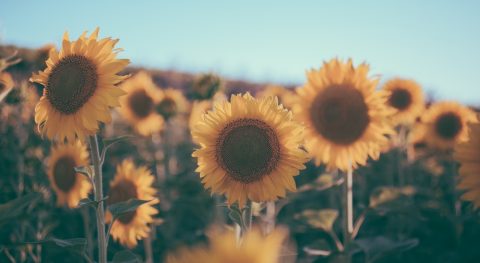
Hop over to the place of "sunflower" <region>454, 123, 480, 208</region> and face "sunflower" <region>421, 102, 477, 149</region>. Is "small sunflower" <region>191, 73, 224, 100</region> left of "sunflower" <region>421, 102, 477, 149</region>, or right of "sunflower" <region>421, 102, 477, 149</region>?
left

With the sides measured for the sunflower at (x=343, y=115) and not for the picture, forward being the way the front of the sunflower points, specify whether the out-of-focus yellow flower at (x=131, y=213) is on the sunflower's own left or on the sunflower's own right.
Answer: on the sunflower's own right

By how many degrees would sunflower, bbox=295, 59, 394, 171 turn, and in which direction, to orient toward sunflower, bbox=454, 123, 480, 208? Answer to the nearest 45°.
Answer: approximately 45° to its left

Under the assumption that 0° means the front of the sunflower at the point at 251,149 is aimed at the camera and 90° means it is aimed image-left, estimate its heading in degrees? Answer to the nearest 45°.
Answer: approximately 0°

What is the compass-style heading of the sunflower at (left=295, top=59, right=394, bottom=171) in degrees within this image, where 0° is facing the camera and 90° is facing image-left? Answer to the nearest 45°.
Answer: approximately 0°

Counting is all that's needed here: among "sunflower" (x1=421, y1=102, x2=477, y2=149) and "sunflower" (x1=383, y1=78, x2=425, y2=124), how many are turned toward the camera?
2
